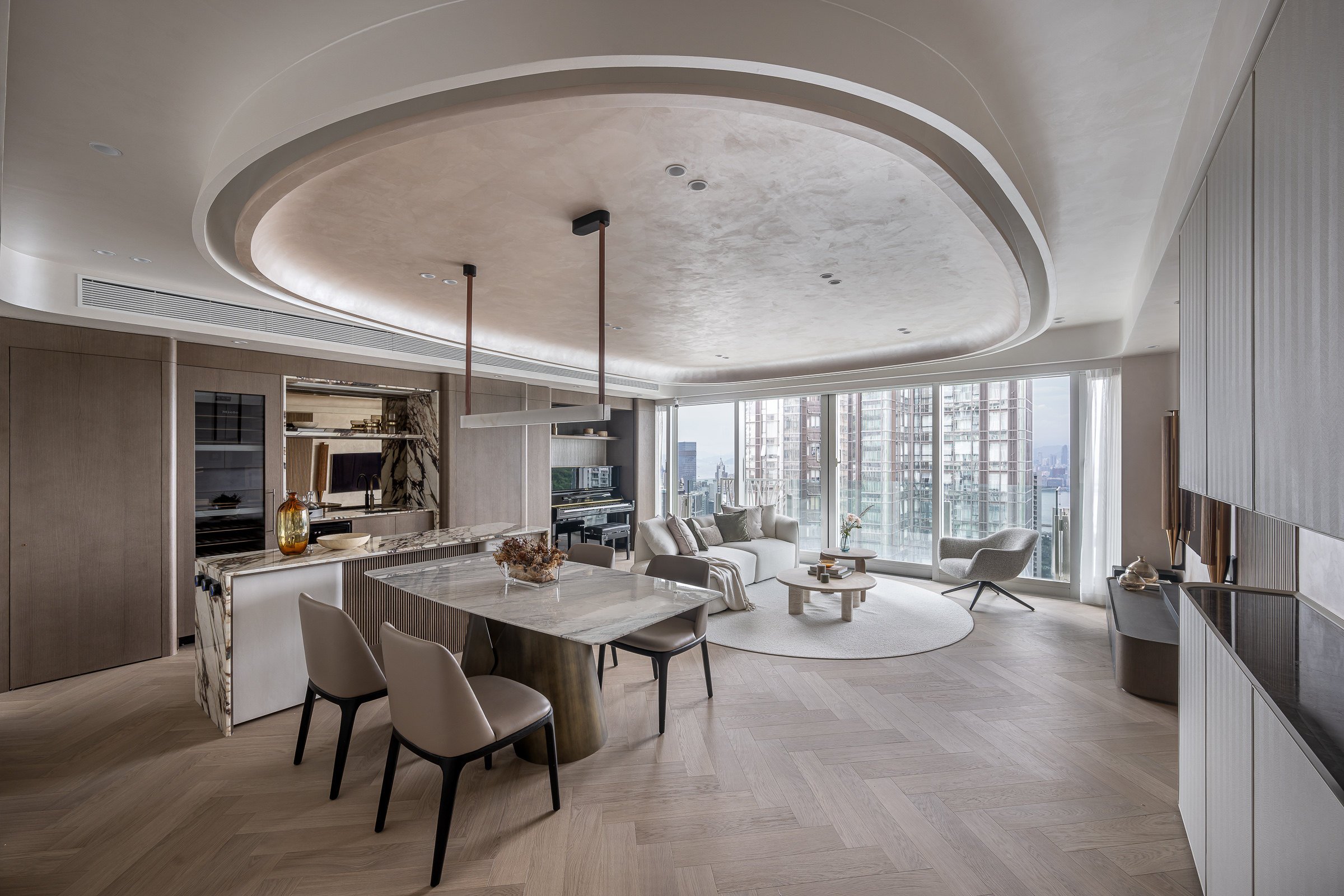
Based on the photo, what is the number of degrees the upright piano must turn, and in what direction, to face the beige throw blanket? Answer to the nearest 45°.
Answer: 0° — it already faces it

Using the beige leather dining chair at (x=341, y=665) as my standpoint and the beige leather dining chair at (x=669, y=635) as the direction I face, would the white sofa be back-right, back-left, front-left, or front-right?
front-left

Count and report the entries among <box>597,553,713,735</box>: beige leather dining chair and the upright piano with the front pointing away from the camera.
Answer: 0

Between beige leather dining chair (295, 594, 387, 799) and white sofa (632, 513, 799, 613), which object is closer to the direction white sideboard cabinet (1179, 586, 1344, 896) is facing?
the beige leather dining chair

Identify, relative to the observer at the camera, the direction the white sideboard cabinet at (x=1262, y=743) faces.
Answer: facing the viewer and to the left of the viewer

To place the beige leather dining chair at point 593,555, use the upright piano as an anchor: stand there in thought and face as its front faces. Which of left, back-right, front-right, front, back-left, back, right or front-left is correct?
front-right

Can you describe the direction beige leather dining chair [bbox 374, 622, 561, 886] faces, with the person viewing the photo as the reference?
facing away from the viewer and to the right of the viewer

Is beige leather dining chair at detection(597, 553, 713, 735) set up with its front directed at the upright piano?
no

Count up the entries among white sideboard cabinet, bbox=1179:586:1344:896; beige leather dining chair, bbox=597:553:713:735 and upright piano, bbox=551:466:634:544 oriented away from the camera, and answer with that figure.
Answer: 0

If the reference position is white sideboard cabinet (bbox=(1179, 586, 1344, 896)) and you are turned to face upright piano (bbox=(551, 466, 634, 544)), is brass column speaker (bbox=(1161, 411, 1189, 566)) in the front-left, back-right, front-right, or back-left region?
front-right

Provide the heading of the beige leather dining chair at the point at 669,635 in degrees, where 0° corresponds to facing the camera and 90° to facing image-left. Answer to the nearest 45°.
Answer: approximately 45°

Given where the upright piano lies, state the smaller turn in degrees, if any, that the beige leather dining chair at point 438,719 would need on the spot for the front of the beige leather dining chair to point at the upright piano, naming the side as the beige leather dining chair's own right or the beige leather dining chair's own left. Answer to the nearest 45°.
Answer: approximately 45° to the beige leather dining chair's own left

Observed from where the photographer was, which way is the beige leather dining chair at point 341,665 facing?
facing away from the viewer and to the right of the viewer

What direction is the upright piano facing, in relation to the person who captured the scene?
facing the viewer and to the right of the viewer

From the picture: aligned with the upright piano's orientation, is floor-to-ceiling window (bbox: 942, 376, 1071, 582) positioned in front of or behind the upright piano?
in front
